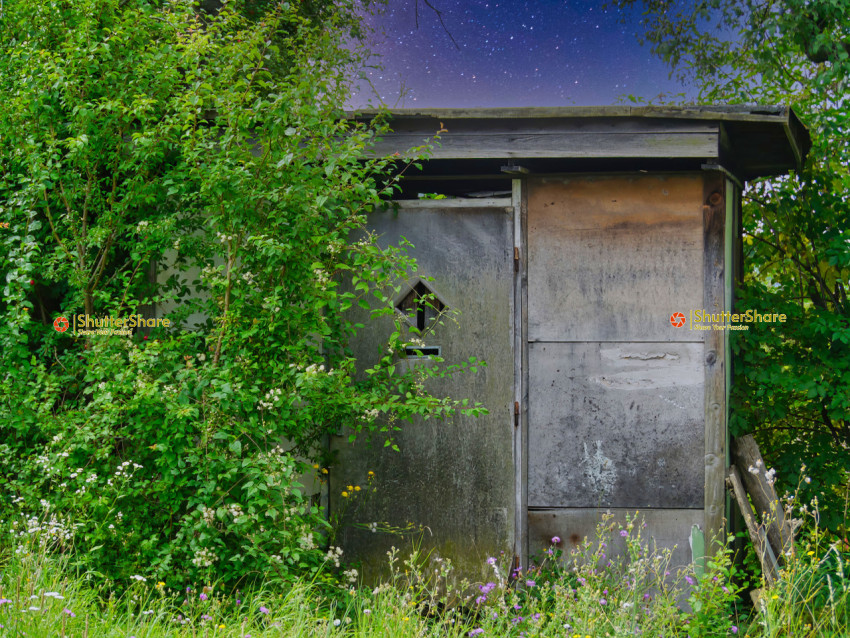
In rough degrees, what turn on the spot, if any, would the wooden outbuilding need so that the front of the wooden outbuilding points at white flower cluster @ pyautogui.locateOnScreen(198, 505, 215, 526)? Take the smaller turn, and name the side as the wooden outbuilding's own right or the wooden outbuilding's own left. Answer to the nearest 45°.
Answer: approximately 45° to the wooden outbuilding's own right

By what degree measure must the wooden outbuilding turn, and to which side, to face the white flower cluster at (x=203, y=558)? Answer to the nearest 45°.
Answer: approximately 45° to its right

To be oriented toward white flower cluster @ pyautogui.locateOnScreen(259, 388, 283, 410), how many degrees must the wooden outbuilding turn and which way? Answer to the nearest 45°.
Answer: approximately 45° to its right

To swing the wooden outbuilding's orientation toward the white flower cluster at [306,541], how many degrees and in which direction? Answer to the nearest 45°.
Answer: approximately 45° to its right

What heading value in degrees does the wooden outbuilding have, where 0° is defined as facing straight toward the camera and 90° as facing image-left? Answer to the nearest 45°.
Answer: approximately 0°

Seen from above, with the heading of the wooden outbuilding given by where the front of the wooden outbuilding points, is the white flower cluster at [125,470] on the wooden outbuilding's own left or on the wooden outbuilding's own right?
on the wooden outbuilding's own right
